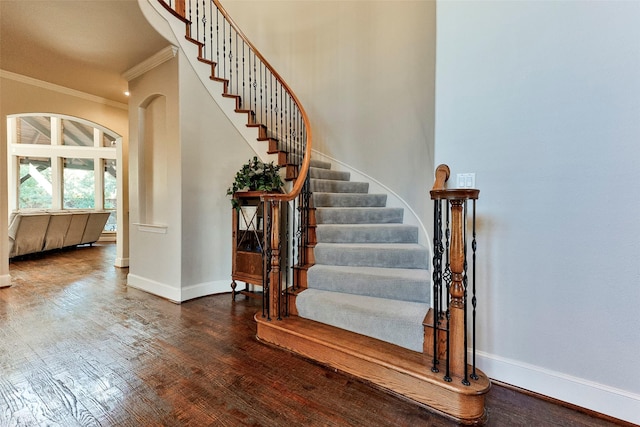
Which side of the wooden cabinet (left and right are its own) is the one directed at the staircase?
left

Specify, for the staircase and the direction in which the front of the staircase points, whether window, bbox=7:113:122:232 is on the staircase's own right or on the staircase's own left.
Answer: on the staircase's own right

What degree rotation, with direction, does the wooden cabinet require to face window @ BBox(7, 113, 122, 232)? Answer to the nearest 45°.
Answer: approximately 90° to its right

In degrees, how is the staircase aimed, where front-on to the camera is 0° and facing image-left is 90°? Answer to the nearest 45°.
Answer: approximately 45°

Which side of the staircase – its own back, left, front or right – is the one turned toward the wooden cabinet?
right
